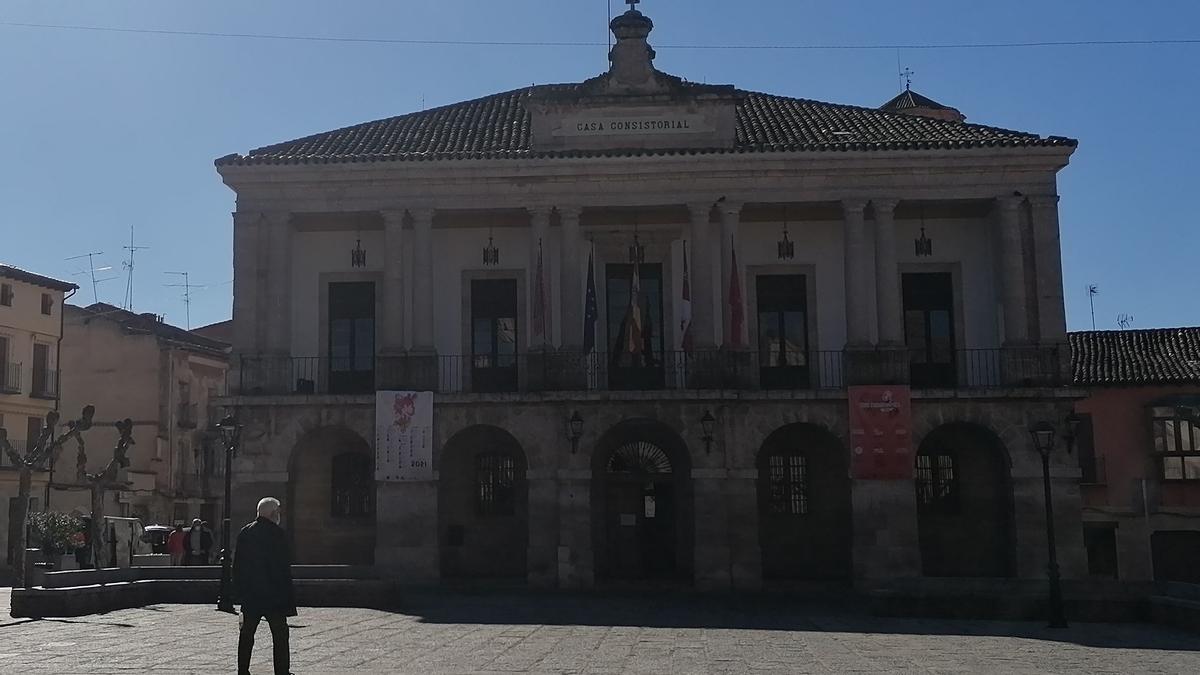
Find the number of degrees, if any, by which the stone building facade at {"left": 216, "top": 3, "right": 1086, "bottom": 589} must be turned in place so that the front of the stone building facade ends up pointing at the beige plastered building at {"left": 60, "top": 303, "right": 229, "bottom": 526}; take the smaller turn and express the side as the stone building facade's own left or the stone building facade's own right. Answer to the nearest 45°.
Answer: approximately 135° to the stone building facade's own right

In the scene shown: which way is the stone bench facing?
toward the camera

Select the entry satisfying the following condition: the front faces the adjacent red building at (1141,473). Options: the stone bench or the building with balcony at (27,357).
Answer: the building with balcony

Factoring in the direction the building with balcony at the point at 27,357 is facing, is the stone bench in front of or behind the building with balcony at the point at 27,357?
in front

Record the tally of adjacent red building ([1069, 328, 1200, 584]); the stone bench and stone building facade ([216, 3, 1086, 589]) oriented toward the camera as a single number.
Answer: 3

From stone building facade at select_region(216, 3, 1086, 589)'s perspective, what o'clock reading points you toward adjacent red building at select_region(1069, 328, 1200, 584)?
The adjacent red building is roughly at 8 o'clock from the stone building facade.

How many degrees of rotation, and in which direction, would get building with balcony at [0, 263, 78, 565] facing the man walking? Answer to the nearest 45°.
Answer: approximately 45° to its right

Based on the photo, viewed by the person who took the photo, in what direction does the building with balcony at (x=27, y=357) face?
facing the viewer and to the right of the viewer

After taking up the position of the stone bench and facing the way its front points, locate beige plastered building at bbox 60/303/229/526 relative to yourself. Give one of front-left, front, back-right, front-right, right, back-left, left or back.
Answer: back

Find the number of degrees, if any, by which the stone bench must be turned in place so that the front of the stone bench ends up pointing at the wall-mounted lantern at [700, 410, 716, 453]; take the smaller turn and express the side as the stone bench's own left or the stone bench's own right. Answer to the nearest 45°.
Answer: approximately 90° to the stone bench's own left

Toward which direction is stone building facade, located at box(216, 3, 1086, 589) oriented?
toward the camera

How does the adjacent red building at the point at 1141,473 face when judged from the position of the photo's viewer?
facing the viewer

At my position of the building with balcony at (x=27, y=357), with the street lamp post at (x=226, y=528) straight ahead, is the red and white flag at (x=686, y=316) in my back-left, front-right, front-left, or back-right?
front-left

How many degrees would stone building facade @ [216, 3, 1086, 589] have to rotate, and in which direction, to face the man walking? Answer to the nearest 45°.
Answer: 0° — it already faces them
